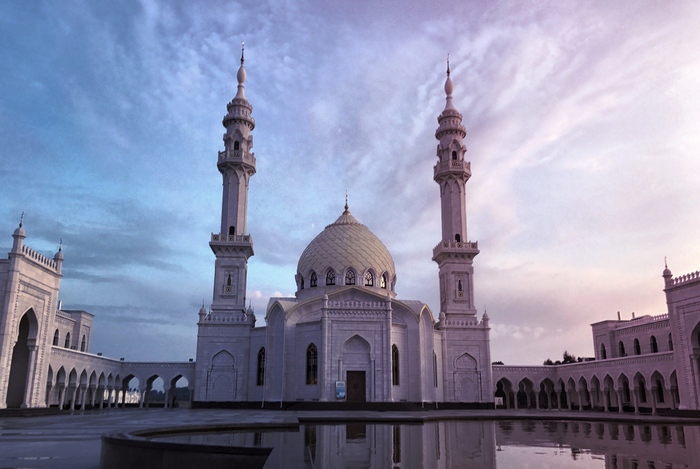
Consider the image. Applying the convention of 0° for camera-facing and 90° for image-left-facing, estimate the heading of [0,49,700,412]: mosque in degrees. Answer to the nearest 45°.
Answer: approximately 0°
